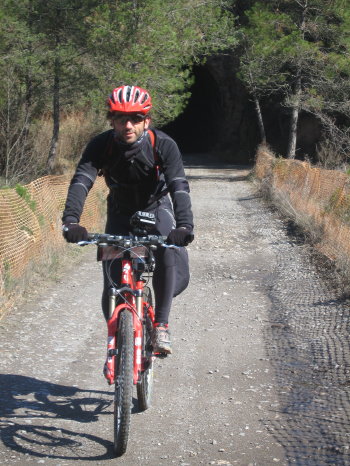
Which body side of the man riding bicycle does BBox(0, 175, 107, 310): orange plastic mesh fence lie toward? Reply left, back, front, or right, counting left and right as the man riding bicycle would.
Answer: back

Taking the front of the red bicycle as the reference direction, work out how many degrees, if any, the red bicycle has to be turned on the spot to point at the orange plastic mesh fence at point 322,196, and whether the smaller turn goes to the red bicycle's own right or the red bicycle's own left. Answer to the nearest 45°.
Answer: approximately 180°

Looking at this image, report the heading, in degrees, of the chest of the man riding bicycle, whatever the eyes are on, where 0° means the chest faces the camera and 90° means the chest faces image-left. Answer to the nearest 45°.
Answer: approximately 0°

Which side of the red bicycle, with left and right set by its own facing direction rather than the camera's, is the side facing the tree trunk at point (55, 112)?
back

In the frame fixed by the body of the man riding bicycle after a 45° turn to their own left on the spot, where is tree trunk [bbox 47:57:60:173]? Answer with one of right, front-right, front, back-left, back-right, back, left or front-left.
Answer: back-left
